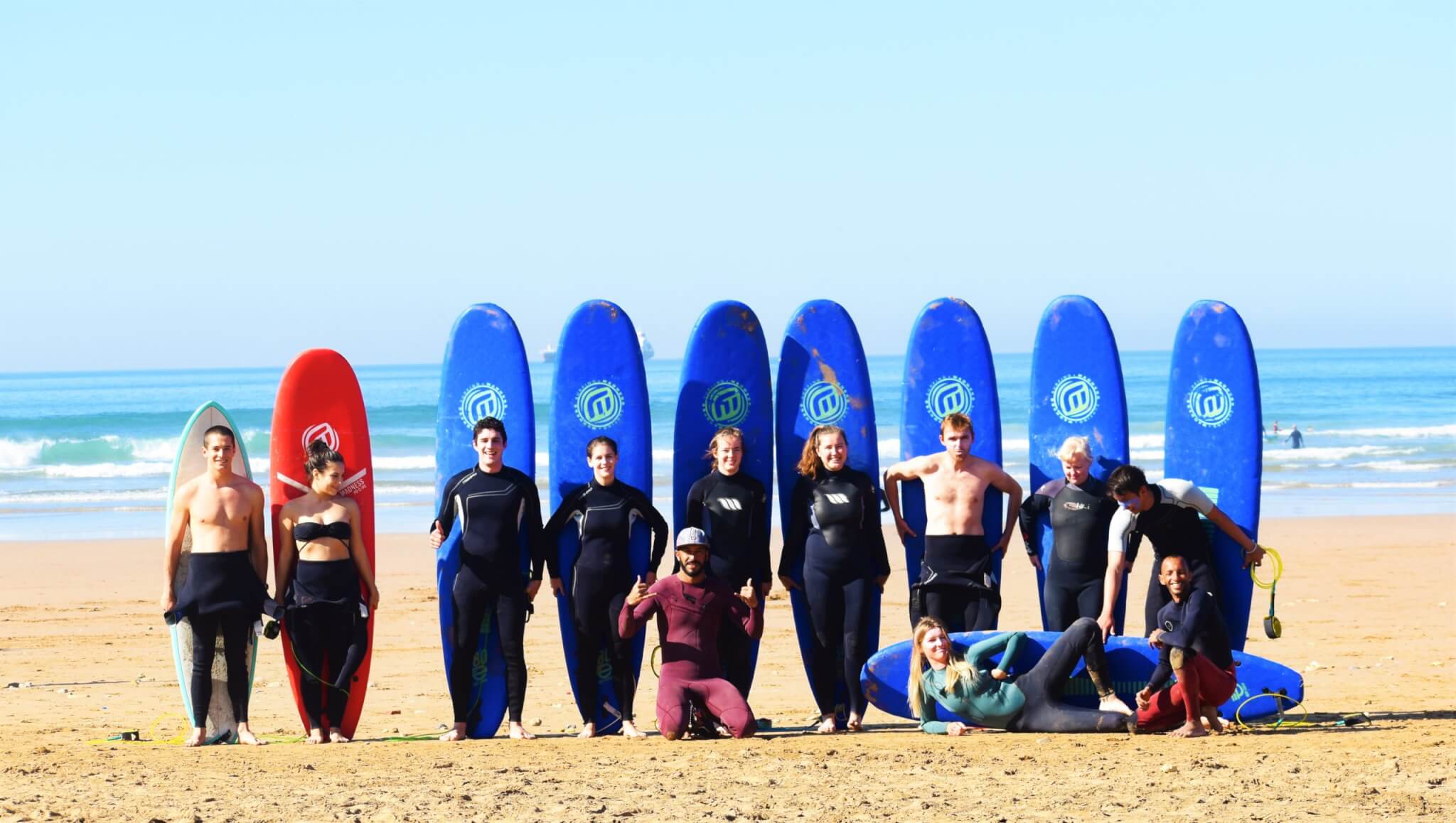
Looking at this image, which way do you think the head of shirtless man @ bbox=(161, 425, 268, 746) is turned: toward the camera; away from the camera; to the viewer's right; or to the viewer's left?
toward the camera

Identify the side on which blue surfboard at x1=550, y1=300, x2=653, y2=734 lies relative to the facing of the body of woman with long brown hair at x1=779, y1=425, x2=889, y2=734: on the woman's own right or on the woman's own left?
on the woman's own right

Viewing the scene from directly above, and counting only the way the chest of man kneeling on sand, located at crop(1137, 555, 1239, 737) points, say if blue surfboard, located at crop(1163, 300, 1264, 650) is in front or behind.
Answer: behind

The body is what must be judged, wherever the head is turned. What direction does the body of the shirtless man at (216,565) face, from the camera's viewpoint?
toward the camera

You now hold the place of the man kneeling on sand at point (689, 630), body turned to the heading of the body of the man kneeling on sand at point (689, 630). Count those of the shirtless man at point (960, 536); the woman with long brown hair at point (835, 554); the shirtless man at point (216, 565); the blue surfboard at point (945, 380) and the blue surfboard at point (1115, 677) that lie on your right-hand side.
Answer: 1

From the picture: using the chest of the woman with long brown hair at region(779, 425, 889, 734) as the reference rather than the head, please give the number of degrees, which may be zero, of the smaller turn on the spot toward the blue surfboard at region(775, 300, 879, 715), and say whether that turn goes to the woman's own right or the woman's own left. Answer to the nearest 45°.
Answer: approximately 180°

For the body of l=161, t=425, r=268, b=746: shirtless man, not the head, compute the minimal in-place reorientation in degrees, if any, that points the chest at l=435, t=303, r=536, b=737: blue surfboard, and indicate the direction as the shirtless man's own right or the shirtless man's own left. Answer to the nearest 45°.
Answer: approximately 135° to the shirtless man's own left

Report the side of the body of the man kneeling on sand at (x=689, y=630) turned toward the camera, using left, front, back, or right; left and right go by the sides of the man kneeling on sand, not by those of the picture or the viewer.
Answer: front

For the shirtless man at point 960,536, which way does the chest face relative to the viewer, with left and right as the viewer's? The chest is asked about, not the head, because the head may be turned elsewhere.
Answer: facing the viewer

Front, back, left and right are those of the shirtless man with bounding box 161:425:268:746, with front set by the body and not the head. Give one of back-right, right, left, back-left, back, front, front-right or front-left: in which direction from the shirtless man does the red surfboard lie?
back-left

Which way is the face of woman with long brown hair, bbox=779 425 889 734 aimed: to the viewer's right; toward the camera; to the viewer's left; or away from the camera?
toward the camera

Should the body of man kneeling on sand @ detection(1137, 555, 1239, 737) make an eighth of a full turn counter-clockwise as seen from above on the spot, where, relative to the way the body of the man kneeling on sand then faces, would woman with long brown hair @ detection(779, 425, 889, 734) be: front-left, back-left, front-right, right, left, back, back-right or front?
right

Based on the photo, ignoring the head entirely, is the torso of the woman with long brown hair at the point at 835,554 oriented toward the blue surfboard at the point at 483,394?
no

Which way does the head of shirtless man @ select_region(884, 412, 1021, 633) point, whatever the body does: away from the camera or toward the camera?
toward the camera

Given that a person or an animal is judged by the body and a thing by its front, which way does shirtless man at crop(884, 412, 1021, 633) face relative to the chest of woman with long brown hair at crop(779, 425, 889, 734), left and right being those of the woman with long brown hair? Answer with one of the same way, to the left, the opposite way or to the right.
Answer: the same way

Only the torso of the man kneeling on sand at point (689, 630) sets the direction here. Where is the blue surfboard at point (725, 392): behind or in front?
behind

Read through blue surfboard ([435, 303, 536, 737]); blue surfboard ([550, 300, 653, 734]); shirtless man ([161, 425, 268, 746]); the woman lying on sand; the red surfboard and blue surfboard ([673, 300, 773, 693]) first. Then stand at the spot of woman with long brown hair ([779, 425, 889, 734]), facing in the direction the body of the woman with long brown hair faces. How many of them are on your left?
1

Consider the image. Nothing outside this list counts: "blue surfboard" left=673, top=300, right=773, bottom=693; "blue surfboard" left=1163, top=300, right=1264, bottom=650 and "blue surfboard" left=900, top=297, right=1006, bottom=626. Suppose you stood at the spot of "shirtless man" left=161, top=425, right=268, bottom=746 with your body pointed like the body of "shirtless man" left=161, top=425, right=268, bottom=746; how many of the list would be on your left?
3
